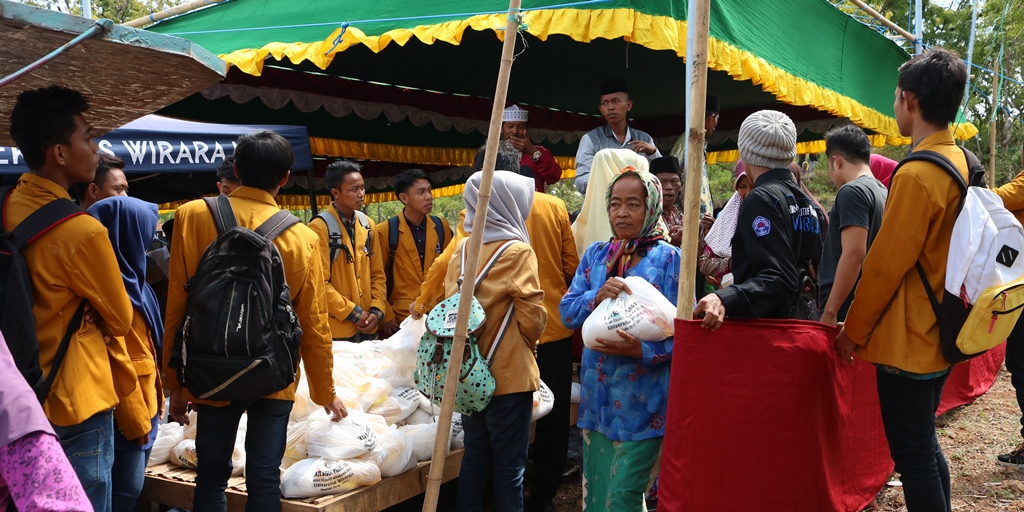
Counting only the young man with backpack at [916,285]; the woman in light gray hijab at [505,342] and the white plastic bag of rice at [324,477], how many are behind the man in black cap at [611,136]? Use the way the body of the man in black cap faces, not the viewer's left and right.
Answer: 0

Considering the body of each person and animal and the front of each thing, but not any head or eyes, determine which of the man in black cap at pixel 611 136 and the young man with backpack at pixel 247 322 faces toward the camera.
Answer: the man in black cap

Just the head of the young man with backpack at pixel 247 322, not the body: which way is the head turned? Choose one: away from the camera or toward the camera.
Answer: away from the camera

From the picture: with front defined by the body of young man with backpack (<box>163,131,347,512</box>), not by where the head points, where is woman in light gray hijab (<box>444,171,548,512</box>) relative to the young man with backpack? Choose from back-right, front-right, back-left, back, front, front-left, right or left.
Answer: right

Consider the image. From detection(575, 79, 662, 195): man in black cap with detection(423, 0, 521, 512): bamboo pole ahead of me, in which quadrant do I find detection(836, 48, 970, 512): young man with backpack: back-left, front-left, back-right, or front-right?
front-left

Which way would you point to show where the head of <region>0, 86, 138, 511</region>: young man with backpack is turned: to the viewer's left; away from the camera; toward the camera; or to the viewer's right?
to the viewer's right

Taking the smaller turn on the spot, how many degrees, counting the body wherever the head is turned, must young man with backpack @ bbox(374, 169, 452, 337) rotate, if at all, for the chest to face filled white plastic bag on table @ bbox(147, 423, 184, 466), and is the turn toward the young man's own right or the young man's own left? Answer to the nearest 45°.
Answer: approximately 90° to the young man's own right

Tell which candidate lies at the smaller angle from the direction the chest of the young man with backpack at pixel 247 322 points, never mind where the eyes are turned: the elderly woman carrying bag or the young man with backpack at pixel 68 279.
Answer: the elderly woman carrying bag

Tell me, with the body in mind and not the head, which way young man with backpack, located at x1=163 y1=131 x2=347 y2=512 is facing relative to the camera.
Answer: away from the camera

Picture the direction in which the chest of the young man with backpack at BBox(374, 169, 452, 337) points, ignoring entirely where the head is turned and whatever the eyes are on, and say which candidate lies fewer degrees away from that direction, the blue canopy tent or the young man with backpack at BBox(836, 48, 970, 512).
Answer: the young man with backpack

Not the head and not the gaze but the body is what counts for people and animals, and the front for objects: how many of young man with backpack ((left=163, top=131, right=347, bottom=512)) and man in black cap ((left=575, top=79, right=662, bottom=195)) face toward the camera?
1

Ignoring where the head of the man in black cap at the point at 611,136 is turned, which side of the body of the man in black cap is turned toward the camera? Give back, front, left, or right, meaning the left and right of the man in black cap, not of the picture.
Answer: front
